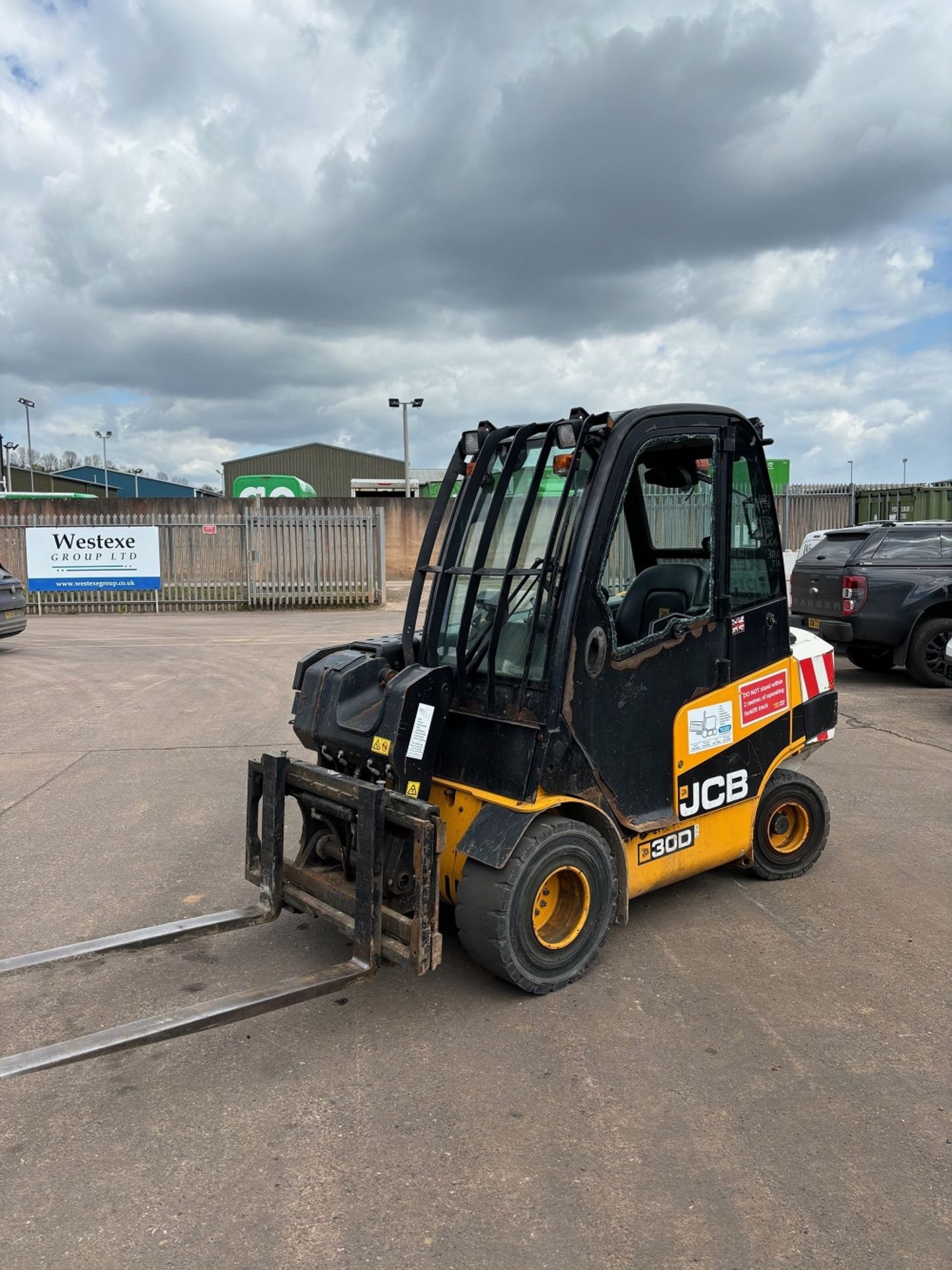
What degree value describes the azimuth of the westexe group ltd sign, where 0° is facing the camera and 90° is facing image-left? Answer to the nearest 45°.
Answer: approximately 0°

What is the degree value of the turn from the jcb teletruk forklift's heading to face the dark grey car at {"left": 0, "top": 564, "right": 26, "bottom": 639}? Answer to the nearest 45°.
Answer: approximately 90° to its right

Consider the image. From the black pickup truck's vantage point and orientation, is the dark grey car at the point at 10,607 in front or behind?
behind

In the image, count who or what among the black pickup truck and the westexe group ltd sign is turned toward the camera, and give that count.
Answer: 1

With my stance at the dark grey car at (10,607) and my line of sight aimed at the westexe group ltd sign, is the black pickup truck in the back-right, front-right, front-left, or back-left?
back-right

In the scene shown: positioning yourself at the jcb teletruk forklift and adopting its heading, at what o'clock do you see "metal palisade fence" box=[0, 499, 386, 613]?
The metal palisade fence is roughly at 4 o'clock from the jcb teletruk forklift.

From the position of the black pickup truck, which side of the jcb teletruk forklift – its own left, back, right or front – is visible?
back

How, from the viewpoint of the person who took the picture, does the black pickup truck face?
facing away from the viewer and to the right of the viewer

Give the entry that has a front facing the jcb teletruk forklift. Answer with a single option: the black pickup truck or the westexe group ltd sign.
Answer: the westexe group ltd sign
